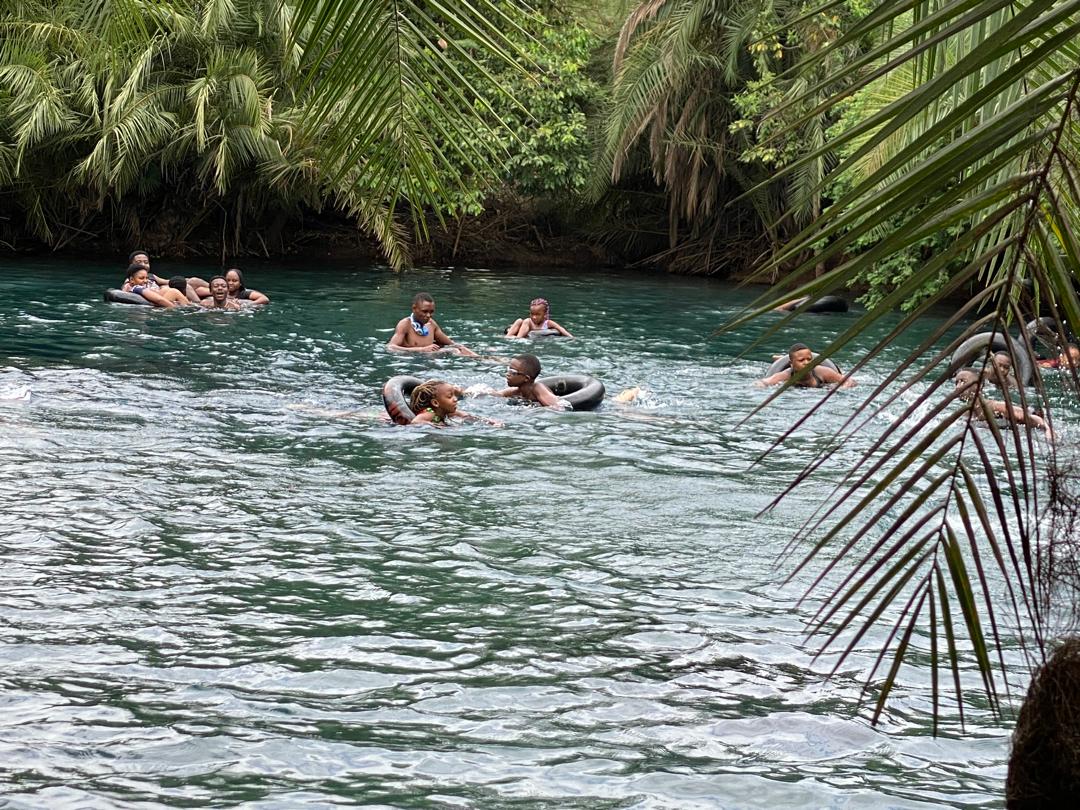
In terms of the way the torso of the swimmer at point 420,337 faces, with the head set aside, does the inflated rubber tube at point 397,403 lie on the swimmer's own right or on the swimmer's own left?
on the swimmer's own right

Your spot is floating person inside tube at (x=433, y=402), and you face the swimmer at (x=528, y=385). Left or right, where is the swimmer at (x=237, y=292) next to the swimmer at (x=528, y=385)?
left

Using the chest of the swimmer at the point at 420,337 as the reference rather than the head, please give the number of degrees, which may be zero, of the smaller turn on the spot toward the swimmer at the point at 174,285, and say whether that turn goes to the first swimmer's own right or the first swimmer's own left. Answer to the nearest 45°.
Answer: approximately 180°

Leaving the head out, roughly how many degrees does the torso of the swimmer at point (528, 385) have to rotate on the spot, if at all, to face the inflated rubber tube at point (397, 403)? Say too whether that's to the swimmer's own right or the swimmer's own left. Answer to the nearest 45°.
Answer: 0° — they already face it

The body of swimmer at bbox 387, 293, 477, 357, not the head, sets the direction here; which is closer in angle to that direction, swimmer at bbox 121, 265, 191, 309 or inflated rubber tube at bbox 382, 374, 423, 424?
the inflated rubber tube

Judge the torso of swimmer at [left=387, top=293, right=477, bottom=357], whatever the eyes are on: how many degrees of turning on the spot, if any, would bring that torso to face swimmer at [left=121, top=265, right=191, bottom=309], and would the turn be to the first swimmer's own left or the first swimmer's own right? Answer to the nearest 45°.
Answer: approximately 180°

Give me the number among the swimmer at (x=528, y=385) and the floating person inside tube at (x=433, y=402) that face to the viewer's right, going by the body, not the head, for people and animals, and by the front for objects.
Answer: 1

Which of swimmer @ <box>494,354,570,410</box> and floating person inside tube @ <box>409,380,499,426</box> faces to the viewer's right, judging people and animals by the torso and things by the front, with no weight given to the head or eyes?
the floating person inside tube

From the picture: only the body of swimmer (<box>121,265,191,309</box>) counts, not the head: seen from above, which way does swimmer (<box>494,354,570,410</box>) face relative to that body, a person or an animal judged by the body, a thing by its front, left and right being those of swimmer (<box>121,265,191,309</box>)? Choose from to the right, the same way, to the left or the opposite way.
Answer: to the right

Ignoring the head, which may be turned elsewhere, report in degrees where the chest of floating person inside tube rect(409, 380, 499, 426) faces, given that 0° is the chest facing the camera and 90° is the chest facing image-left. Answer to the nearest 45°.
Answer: approximately 270°

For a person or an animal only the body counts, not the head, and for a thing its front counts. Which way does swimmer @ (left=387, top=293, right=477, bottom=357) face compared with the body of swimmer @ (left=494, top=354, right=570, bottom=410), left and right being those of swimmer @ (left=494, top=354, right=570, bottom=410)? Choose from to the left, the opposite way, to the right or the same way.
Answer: to the left
